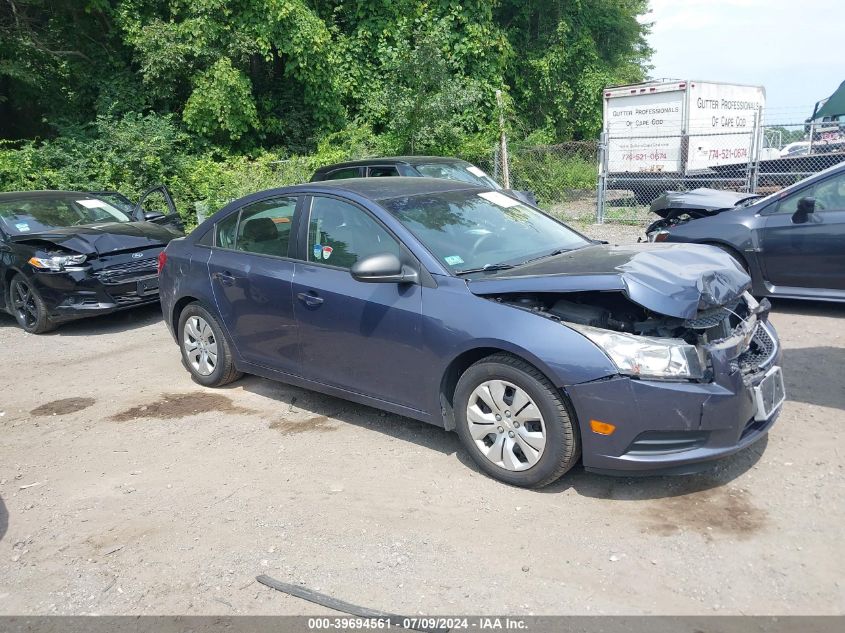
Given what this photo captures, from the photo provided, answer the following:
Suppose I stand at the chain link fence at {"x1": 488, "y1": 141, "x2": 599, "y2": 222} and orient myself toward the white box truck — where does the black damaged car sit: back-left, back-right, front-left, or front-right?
back-right

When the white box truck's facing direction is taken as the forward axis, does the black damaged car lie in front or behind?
behind

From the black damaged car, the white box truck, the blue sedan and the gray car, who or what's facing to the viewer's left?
the gray car

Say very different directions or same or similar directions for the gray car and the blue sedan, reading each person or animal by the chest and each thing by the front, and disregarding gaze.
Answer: very different directions

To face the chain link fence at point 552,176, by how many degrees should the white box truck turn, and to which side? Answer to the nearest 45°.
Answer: approximately 135° to its left

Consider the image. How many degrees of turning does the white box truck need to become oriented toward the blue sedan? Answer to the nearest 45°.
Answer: approximately 135° to its right

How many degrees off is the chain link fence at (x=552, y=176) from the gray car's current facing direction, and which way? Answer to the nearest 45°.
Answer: approximately 45° to its right

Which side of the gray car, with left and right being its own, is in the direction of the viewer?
left

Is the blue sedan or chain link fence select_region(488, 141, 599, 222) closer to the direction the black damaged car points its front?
the blue sedan

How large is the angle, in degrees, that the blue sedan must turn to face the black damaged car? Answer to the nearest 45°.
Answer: approximately 180°

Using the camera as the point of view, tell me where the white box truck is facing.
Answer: facing away from the viewer and to the right of the viewer
